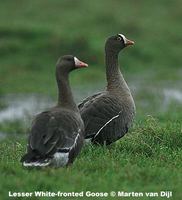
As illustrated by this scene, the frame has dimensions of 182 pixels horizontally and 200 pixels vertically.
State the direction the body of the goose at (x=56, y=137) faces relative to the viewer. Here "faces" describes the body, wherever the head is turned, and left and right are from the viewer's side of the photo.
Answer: facing away from the viewer and to the right of the viewer

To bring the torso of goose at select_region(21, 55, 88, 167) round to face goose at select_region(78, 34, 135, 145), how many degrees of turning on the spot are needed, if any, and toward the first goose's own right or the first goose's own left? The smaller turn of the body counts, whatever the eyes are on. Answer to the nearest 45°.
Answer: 0° — it already faces it
